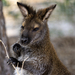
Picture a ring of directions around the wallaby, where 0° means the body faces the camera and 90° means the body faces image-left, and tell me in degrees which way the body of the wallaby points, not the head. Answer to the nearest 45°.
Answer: approximately 45°
